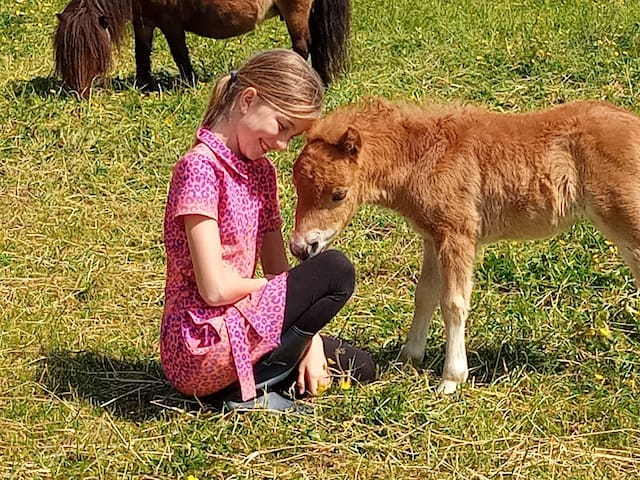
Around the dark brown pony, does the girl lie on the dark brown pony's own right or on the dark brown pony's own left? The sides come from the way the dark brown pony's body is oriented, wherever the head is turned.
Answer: on the dark brown pony's own left

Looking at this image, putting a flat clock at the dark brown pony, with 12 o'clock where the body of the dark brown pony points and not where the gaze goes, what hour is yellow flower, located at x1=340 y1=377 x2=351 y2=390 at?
The yellow flower is roughly at 9 o'clock from the dark brown pony.

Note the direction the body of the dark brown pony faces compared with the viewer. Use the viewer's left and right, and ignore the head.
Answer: facing to the left of the viewer

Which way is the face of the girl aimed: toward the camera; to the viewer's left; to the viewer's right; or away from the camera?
to the viewer's right

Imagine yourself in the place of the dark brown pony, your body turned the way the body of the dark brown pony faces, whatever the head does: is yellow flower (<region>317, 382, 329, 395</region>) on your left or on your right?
on your left
